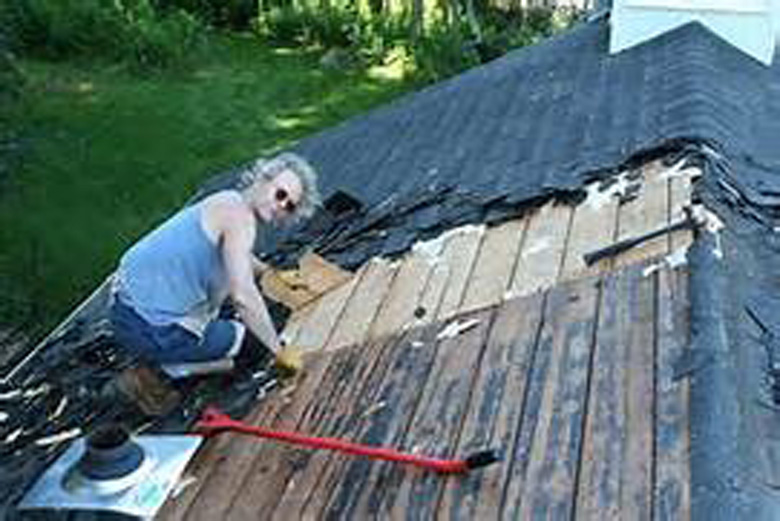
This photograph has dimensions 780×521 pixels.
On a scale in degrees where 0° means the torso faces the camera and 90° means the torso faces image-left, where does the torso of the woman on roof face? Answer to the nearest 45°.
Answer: approximately 270°

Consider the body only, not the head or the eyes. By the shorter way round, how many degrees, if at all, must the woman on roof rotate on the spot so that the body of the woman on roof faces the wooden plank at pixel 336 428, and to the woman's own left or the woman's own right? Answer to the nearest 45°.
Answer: approximately 45° to the woman's own right

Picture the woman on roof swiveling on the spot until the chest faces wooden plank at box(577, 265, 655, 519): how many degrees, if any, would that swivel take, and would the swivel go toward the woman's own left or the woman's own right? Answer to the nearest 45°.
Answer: approximately 45° to the woman's own right
